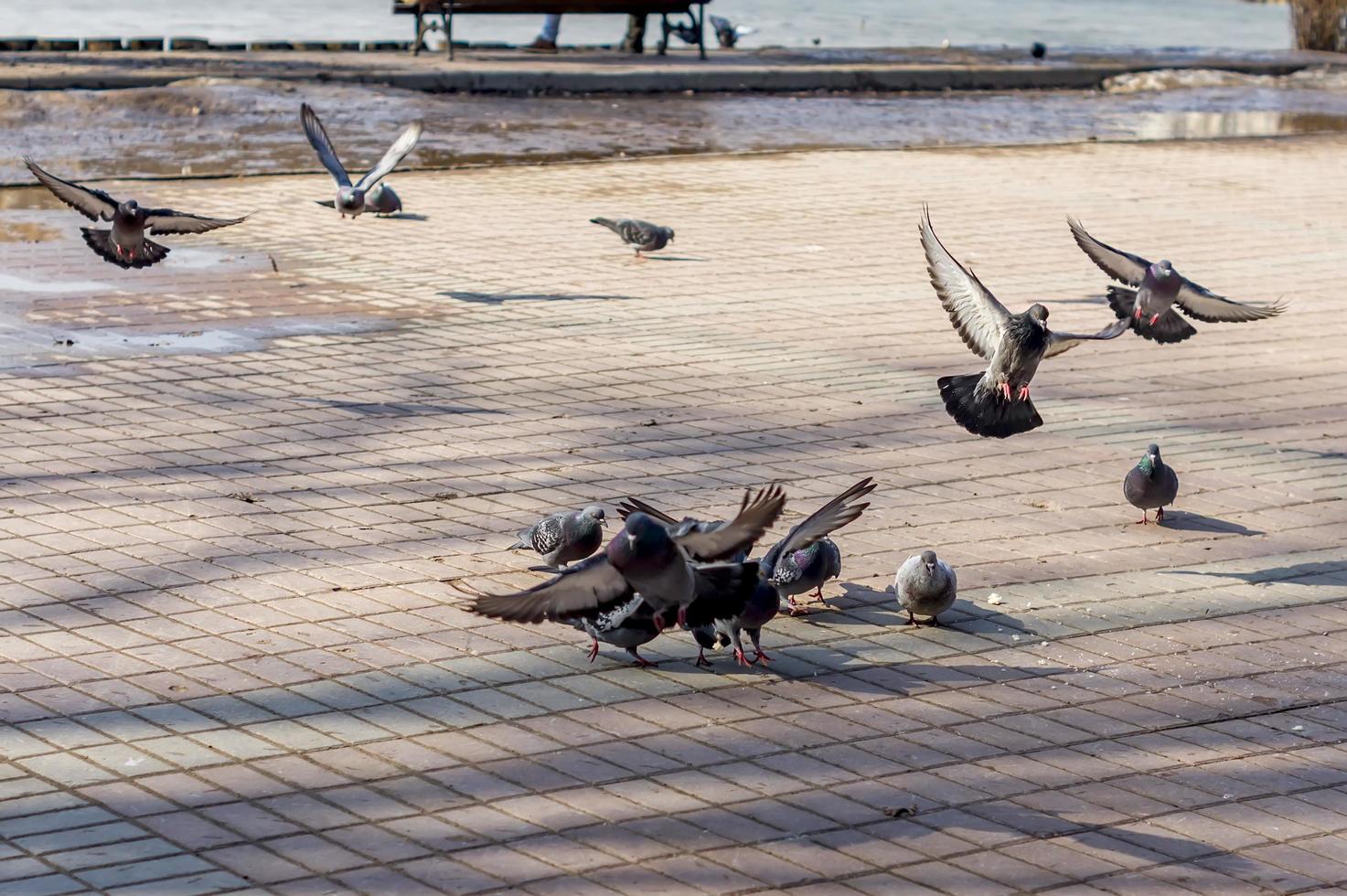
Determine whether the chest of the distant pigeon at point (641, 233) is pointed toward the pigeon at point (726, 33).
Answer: no

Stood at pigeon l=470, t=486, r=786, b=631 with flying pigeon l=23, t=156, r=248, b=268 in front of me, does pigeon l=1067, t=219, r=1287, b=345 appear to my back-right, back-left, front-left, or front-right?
front-right

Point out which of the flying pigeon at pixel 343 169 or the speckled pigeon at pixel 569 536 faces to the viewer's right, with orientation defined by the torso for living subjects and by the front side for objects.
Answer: the speckled pigeon

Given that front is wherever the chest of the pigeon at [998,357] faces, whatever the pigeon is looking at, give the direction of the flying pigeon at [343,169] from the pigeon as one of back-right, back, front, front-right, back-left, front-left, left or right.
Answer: back

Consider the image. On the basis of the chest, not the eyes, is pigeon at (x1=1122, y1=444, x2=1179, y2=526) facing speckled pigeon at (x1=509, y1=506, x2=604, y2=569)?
no

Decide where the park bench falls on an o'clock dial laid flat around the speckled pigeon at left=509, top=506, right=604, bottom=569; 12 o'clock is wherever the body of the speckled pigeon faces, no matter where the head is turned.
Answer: The park bench is roughly at 9 o'clock from the speckled pigeon.

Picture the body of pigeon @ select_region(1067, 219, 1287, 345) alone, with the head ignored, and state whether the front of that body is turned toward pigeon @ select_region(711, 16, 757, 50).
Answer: no

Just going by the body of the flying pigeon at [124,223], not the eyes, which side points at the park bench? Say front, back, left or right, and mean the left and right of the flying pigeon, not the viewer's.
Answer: back

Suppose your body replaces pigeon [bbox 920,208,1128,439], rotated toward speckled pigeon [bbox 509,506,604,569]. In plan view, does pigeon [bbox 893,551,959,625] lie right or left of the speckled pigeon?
left

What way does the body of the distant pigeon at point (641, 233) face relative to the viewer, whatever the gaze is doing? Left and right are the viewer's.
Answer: facing to the right of the viewer

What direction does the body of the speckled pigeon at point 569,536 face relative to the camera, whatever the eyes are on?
to the viewer's right

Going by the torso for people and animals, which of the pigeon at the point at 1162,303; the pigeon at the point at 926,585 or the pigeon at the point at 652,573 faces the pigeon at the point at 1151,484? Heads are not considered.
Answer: the pigeon at the point at 1162,303

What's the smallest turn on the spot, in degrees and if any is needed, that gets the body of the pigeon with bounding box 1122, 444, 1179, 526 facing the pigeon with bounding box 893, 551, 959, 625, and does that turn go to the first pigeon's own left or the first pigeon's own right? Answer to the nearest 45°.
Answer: approximately 45° to the first pigeon's own right

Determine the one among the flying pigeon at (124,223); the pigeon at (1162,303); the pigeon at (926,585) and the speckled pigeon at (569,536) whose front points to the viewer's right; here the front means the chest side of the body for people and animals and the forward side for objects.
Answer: the speckled pigeon
